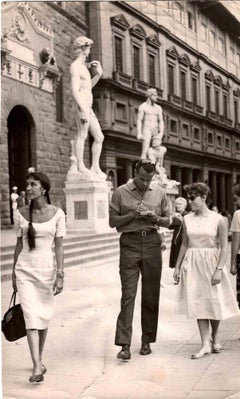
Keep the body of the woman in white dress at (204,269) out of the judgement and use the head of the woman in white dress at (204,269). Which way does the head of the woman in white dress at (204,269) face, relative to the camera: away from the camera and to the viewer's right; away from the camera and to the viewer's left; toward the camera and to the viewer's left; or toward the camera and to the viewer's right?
toward the camera and to the viewer's left

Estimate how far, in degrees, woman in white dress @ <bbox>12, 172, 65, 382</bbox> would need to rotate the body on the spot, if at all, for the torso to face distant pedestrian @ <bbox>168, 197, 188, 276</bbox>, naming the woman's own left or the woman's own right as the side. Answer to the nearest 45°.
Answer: approximately 135° to the woman's own left

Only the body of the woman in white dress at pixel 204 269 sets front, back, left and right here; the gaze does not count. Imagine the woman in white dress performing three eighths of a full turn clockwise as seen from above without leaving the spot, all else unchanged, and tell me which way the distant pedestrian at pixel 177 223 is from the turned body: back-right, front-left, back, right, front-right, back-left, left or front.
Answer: front

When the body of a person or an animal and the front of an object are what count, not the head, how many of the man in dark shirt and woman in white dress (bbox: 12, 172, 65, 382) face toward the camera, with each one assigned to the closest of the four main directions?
2

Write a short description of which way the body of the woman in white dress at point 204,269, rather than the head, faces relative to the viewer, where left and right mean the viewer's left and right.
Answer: facing the viewer and to the left of the viewer

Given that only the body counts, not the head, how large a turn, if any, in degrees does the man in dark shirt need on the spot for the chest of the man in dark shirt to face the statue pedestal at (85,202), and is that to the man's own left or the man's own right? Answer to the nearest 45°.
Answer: approximately 180°

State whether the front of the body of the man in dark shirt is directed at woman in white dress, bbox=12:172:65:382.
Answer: no

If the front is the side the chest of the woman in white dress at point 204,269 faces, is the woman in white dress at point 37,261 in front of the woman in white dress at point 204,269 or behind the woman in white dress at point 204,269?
in front

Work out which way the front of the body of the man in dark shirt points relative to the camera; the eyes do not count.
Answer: toward the camera

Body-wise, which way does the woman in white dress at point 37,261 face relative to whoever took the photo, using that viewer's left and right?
facing the viewer

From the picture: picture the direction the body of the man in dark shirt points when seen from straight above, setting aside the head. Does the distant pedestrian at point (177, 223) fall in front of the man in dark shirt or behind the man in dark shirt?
behind

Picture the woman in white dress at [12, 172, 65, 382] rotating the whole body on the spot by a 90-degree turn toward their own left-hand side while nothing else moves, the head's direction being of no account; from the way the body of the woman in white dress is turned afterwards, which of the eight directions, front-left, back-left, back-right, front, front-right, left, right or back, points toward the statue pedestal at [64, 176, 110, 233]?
left

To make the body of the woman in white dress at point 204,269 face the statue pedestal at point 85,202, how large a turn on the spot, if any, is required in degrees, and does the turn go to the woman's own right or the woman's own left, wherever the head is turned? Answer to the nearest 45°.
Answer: approximately 135° to the woman's own right

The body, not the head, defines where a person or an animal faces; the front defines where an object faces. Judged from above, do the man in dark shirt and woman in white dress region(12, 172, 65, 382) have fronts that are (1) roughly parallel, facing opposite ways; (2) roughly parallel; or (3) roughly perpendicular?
roughly parallel

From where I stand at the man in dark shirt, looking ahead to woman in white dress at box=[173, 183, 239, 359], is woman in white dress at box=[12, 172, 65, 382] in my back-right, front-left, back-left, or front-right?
back-right
